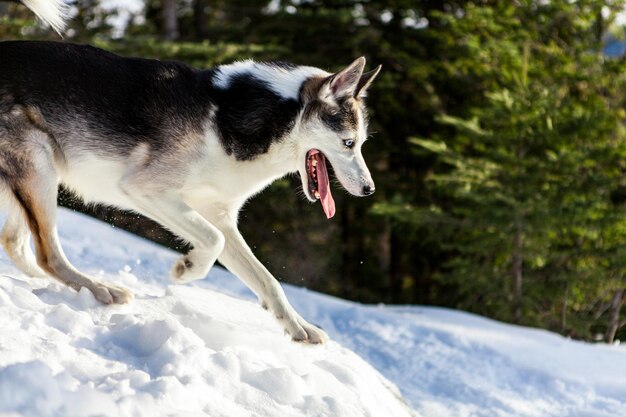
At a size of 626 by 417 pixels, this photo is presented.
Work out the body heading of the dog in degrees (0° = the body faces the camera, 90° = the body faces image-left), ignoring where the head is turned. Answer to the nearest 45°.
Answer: approximately 270°
